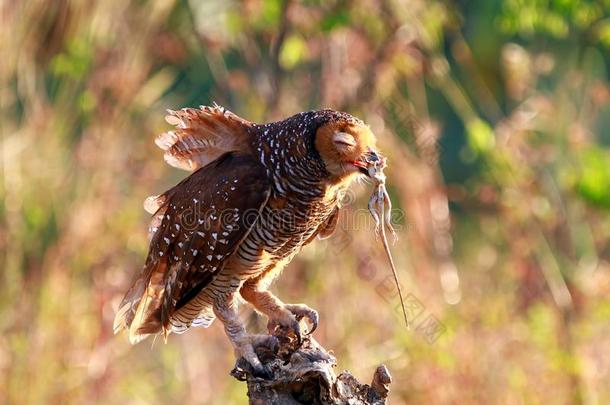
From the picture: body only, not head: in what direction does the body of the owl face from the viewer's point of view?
to the viewer's right

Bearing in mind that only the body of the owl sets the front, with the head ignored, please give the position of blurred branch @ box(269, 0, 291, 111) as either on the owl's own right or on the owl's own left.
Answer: on the owl's own left
